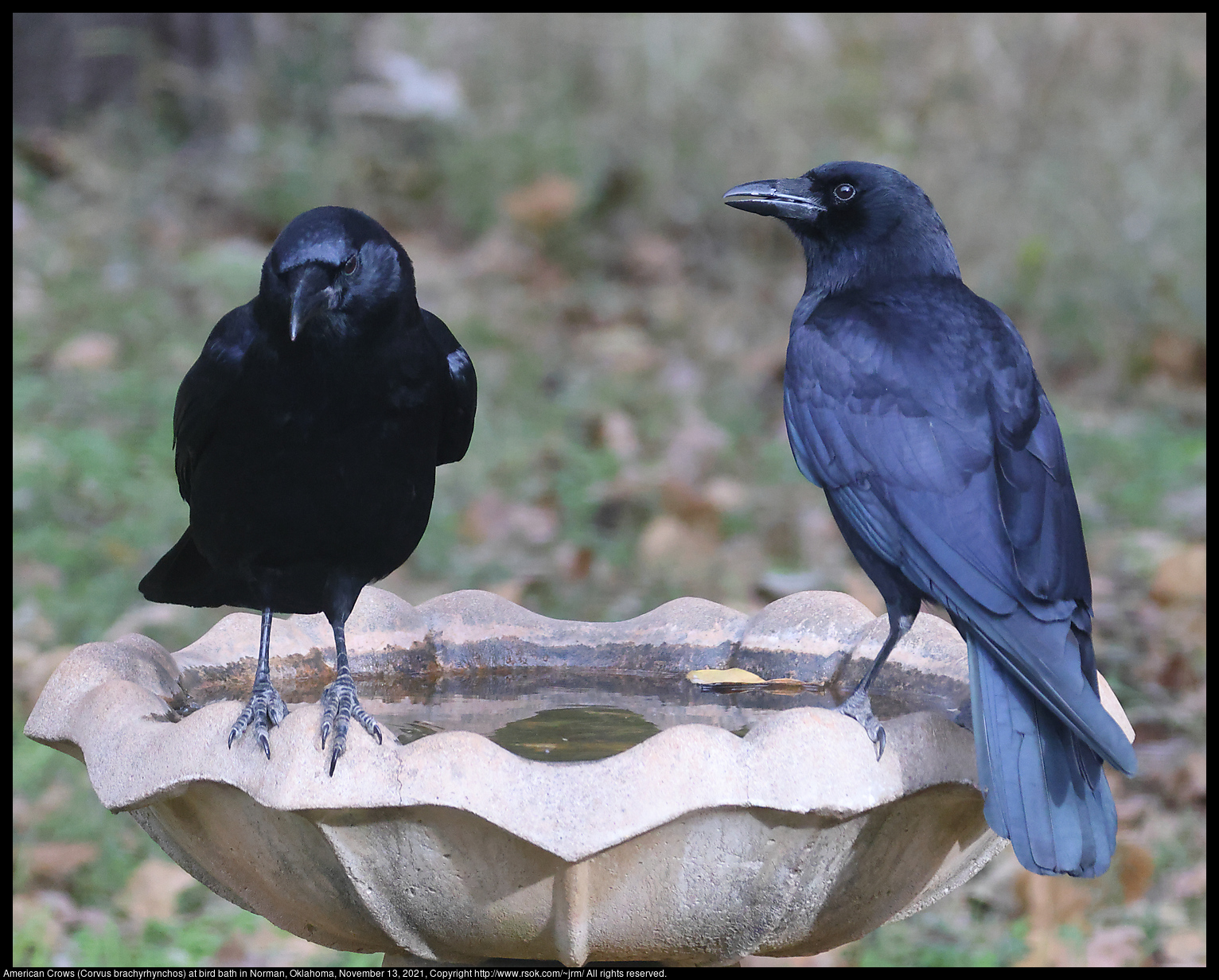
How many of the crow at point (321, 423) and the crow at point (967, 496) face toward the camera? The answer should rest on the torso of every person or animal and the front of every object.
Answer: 1

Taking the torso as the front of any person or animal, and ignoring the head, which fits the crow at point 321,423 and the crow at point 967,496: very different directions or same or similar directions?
very different directions

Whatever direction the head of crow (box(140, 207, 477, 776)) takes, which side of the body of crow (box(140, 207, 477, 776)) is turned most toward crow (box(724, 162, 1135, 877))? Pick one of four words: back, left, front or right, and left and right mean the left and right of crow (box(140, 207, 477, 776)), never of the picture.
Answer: left

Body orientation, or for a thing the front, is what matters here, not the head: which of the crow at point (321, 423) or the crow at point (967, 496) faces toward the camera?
the crow at point (321, 423)

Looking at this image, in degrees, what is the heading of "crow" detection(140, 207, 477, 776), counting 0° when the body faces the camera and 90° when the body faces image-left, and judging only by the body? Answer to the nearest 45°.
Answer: approximately 0°

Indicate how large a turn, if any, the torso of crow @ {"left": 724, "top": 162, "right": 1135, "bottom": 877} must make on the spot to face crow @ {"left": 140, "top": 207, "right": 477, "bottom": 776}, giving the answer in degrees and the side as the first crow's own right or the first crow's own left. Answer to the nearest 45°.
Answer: approximately 45° to the first crow's own left

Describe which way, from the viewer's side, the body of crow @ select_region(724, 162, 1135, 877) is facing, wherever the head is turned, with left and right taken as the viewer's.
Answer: facing away from the viewer and to the left of the viewer
